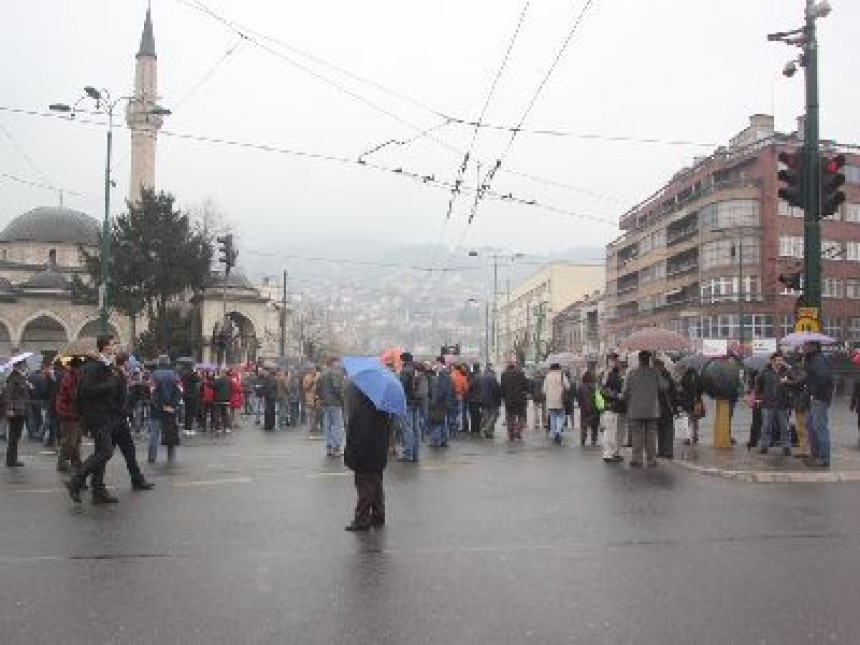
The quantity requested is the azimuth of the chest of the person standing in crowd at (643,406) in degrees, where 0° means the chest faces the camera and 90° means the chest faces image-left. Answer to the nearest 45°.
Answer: approximately 180°

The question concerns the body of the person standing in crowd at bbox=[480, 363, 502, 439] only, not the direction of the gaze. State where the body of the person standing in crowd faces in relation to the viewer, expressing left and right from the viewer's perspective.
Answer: facing away from the viewer

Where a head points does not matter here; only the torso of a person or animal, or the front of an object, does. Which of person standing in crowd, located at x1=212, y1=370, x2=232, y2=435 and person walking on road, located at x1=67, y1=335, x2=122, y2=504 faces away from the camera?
the person standing in crowd

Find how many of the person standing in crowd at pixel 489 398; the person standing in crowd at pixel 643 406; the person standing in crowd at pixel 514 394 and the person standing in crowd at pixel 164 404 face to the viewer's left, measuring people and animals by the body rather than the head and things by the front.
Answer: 0

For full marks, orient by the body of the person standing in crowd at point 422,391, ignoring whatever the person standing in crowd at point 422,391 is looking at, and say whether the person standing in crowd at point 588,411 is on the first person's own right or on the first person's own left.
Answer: on the first person's own right

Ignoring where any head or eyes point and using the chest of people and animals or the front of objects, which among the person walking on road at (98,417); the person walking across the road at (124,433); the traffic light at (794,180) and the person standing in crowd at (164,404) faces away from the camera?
the person standing in crowd at (164,404)

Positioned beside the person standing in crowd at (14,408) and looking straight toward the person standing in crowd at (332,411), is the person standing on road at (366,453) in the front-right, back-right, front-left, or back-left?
front-right

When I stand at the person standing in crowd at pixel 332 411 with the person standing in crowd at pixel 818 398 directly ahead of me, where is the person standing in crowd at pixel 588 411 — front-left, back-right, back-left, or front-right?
front-left

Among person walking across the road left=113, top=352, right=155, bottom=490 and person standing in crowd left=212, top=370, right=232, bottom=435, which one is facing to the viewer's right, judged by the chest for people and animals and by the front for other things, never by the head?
person walking across the road left=113, top=352, right=155, bottom=490

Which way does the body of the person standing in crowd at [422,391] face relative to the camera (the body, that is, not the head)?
away from the camera

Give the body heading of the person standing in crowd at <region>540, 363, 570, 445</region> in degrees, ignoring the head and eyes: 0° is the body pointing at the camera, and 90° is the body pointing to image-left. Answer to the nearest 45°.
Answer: approximately 180°
